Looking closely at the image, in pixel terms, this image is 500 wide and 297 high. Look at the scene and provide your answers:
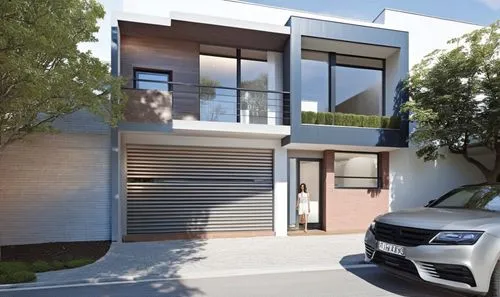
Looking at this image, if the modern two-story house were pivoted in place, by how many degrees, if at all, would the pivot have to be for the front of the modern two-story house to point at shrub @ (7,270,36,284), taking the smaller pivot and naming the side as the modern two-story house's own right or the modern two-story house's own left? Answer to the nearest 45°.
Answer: approximately 45° to the modern two-story house's own right

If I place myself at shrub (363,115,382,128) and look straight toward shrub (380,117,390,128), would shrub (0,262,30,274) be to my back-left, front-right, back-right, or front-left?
back-right

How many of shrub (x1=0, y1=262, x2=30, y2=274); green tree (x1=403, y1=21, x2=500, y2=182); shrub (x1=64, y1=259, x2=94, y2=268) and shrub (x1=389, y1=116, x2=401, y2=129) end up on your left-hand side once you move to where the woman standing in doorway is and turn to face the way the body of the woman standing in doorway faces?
2

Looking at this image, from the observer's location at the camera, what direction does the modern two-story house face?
facing the viewer

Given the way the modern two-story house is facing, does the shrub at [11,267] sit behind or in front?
in front

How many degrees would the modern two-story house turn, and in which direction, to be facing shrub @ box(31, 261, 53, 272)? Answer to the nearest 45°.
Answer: approximately 45° to its right

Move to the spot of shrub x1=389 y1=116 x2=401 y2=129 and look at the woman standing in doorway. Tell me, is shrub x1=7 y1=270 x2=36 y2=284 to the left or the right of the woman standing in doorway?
left

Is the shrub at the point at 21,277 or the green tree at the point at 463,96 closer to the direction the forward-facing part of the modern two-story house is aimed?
the shrub

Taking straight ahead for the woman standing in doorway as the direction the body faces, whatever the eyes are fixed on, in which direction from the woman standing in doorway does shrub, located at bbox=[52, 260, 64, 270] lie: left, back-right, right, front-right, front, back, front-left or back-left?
front-right

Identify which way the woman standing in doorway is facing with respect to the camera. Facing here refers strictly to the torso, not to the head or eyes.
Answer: toward the camera
